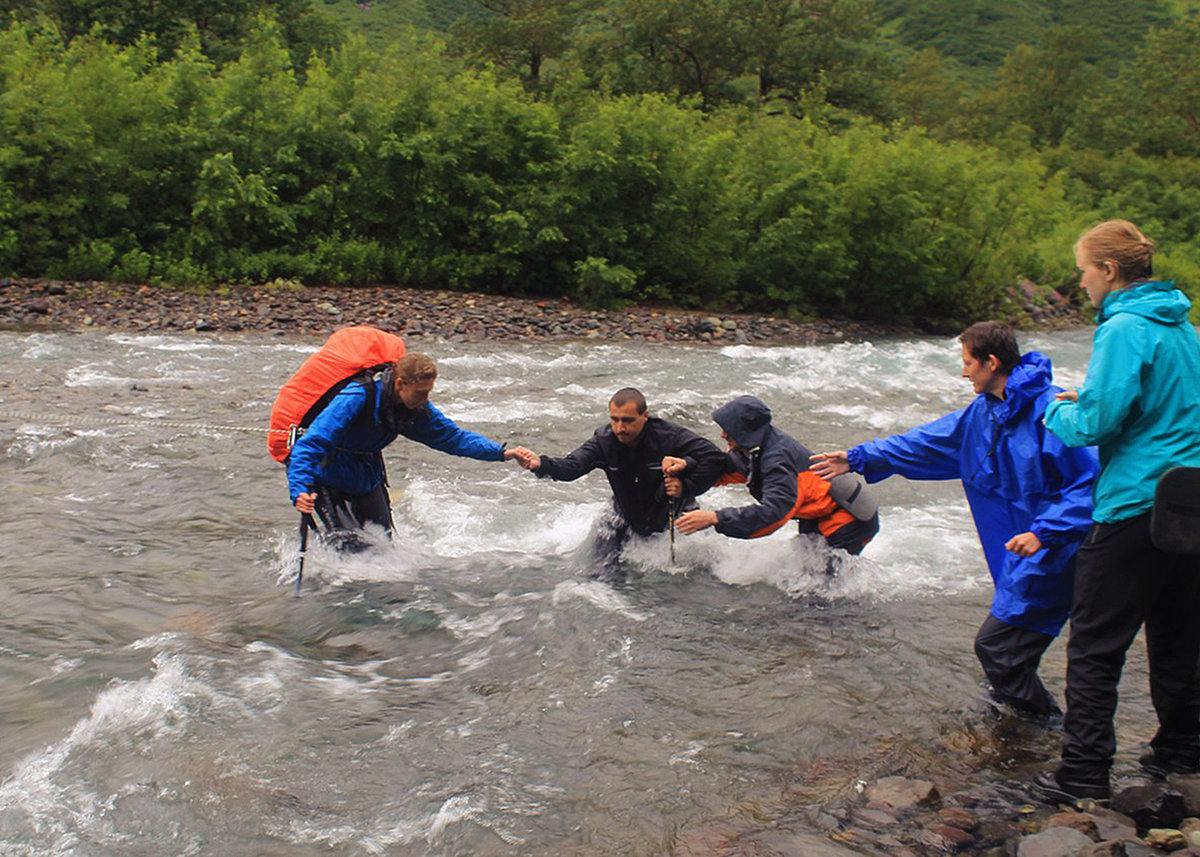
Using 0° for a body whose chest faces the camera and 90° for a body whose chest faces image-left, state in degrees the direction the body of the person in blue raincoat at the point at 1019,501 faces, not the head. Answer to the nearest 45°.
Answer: approximately 45°

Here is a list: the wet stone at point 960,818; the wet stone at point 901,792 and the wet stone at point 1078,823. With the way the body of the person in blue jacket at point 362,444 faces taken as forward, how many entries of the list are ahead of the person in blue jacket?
3

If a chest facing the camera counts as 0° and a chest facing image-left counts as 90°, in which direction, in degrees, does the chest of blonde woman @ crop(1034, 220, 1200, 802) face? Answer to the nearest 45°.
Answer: approximately 90°

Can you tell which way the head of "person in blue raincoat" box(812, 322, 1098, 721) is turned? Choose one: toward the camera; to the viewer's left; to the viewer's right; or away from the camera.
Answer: to the viewer's left

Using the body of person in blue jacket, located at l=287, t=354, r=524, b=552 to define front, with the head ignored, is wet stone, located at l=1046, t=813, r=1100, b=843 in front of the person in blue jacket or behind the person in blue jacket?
in front

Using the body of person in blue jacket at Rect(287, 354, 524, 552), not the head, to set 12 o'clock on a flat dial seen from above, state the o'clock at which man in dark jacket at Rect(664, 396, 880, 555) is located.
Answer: The man in dark jacket is roughly at 11 o'clock from the person in blue jacket.

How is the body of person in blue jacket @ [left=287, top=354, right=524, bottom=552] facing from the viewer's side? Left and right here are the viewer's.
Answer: facing the viewer and to the right of the viewer

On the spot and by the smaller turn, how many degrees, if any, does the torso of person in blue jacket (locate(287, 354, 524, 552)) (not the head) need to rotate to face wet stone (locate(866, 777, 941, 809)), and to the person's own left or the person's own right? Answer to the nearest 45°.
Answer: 0° — they already face it

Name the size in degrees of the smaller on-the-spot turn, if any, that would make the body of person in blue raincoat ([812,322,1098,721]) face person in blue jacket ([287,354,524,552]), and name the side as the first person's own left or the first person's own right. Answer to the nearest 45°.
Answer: approximately 45° to the first person's own right

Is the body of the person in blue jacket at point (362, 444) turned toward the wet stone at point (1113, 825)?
yes

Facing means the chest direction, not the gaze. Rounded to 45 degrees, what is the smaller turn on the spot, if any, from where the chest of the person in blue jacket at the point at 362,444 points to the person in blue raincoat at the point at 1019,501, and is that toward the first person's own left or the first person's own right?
0° — they already face them

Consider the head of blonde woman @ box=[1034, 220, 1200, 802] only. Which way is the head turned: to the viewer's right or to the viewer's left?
to the viewer's left

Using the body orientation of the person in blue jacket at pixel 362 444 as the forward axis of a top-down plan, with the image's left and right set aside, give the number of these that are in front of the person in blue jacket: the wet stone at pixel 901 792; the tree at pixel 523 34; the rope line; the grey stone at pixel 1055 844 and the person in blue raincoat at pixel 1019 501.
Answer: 3

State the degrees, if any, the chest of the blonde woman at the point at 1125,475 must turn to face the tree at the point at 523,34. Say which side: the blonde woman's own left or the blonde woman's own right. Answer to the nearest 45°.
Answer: approximately 45° to the blonde woman's own right
